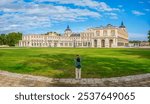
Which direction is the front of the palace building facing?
toward the camera
